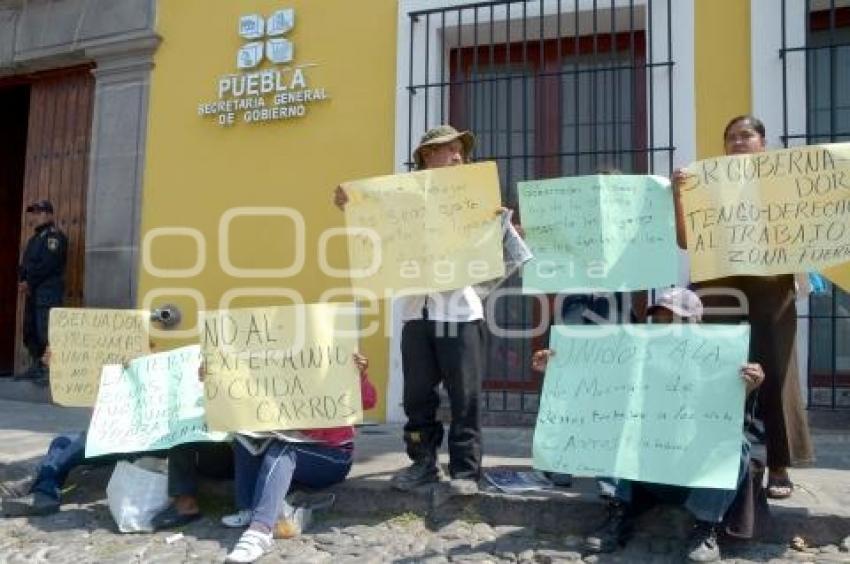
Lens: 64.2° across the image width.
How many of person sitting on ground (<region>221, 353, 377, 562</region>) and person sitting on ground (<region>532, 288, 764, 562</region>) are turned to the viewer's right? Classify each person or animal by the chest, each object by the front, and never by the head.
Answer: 0

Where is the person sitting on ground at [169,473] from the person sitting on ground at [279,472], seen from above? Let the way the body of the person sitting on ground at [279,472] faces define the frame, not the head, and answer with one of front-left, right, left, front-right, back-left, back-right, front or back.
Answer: right

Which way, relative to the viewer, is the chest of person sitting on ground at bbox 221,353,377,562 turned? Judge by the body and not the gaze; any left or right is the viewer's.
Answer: facing the viewer and to the left of the viewer

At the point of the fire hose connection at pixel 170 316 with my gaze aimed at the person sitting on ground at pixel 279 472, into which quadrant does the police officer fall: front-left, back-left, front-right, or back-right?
back-right

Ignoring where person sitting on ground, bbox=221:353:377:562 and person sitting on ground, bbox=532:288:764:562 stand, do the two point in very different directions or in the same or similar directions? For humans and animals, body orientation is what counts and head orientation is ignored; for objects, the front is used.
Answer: same or similar directions

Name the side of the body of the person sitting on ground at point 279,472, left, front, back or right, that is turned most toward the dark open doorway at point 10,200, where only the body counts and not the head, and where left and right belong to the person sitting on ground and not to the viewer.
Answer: right

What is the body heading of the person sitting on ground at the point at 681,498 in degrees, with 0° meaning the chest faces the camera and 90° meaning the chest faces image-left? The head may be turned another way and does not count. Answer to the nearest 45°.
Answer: approximately 45°

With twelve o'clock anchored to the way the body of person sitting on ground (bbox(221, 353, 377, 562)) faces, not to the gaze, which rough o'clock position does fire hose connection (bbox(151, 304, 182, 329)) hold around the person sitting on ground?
The fire hose connection is roughly at 4 o'clock from the person sitting on ground.

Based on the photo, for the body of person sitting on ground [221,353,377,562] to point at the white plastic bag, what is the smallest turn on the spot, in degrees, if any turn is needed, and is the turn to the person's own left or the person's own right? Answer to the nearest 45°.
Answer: approximately 90° to the person's own right

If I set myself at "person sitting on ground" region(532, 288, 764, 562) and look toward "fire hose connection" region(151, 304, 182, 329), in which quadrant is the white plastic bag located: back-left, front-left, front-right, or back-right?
front-left

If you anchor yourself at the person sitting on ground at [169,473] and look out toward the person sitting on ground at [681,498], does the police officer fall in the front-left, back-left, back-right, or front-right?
back-left

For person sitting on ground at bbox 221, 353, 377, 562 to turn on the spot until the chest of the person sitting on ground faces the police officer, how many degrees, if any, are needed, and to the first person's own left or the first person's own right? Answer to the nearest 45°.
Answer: approximately 90° to the first person's own right

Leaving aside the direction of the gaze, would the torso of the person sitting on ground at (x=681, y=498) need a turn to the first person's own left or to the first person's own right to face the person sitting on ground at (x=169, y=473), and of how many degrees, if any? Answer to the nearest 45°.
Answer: approximately 45° to the first person's own right

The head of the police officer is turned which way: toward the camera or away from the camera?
toward the camera
